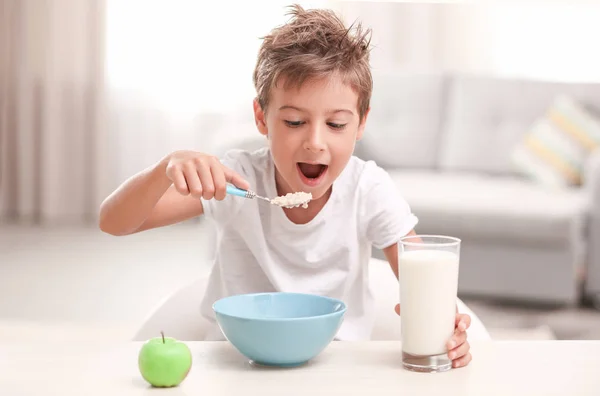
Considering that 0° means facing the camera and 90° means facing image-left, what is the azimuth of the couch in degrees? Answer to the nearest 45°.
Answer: approximately 0°

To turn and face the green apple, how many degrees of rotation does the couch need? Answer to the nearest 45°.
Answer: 0° — it already faces it

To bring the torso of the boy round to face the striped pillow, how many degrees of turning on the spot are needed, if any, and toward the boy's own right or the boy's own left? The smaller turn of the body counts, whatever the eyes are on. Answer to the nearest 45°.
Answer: approximately 135° to the boy's own left

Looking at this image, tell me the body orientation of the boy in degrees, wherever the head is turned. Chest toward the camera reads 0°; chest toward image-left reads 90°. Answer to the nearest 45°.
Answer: approximately 0°

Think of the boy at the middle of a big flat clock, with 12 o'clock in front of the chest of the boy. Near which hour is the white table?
The white table is roughly at 12 o'clock from the boy.

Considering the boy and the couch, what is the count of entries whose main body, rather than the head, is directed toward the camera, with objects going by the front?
2

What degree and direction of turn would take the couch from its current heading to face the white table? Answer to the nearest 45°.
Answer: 0° — it already faces it

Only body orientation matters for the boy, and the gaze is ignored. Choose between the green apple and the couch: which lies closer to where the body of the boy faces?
the green apple

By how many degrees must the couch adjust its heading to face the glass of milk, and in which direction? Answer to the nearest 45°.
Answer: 0° — it already faces it
